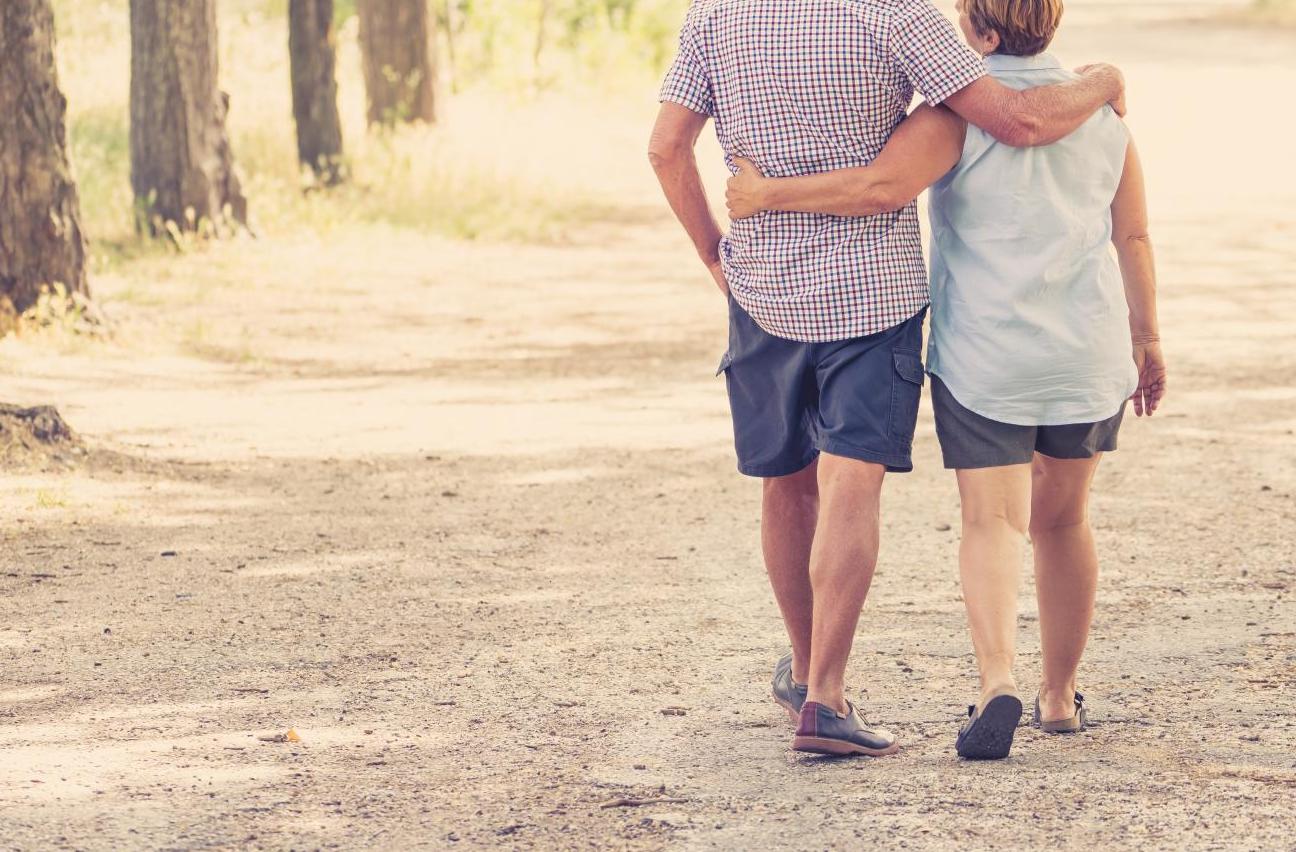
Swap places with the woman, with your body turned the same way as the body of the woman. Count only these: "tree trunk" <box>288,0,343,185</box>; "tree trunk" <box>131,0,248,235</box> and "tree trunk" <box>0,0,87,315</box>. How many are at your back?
0

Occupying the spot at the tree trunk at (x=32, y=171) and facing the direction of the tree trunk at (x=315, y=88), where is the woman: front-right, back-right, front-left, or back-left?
back-right

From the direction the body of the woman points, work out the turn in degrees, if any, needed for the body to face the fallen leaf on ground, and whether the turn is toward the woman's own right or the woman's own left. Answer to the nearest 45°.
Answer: approximately 90° to the woman's own left

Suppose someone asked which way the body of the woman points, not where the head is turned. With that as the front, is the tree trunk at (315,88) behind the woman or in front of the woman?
in front

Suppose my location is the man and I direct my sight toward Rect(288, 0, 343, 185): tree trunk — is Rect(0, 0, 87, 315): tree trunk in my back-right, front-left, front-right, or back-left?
front-left

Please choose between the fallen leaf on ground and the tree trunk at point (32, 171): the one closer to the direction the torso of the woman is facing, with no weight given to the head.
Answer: the tree trunk

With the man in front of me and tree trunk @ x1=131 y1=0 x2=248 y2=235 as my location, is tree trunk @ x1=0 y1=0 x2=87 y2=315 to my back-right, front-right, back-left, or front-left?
front-right

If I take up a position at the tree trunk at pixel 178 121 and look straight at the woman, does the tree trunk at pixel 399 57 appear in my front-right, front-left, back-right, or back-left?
back-left

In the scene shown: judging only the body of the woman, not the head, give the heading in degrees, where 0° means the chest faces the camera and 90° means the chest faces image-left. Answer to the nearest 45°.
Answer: approximately 180°

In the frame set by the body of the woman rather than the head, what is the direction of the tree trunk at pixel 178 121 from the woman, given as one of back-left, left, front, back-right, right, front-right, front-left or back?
front-left
